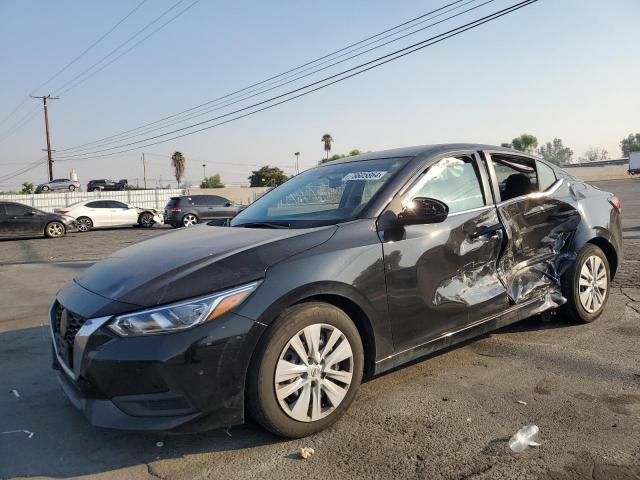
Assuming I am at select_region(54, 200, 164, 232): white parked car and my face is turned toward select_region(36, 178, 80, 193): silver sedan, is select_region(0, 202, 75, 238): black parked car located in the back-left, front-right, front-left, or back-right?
back-left

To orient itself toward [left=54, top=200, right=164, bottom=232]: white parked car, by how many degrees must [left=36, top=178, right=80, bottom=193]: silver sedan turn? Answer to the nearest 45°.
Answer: approximately 90° to its left

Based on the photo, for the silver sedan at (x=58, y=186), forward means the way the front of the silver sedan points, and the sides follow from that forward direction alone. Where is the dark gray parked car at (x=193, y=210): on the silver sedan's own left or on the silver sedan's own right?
on the silver sedan's own left

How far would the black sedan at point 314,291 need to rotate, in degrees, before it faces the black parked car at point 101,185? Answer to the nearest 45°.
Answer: approximately 90° to its right

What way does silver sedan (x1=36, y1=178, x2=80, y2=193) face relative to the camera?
to the viewer's left
